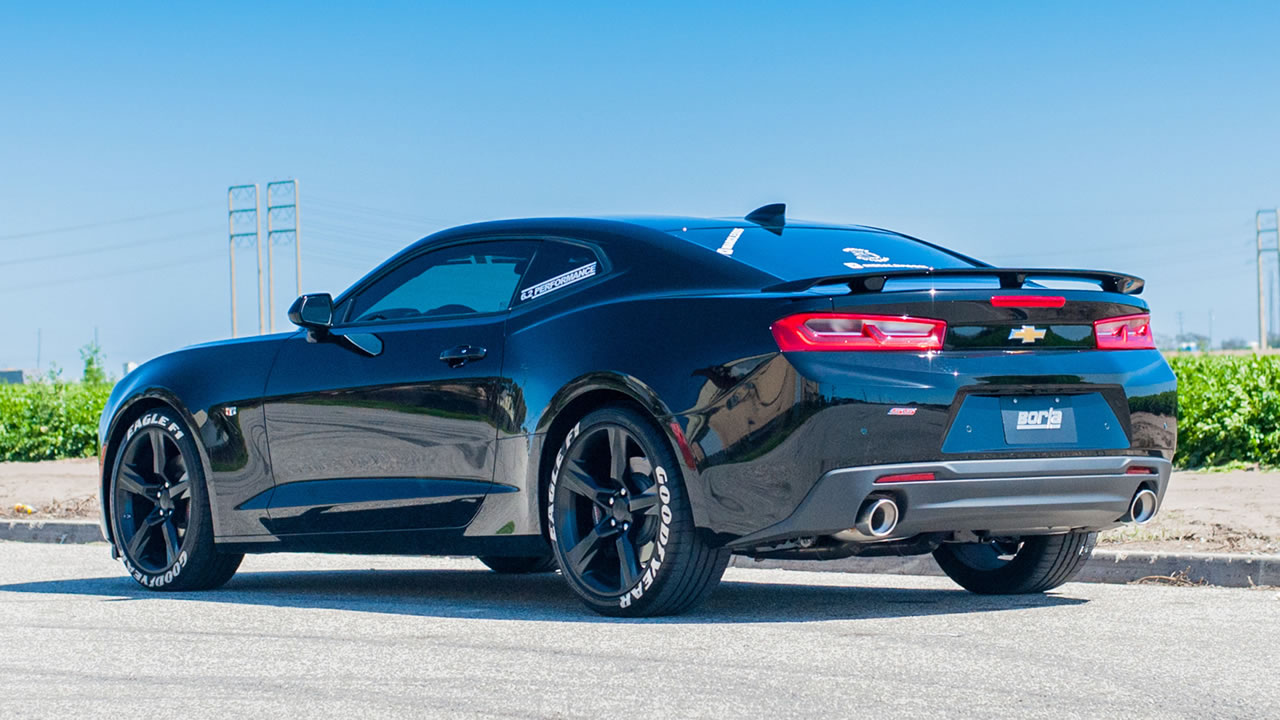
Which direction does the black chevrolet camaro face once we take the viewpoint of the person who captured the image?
facing away from the viewer and to the left of the viewer

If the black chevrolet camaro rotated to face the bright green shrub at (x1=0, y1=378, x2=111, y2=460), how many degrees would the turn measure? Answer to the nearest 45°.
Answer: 0° — it already faces it

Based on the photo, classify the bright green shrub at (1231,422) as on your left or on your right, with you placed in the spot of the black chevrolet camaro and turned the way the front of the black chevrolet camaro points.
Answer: on your right
